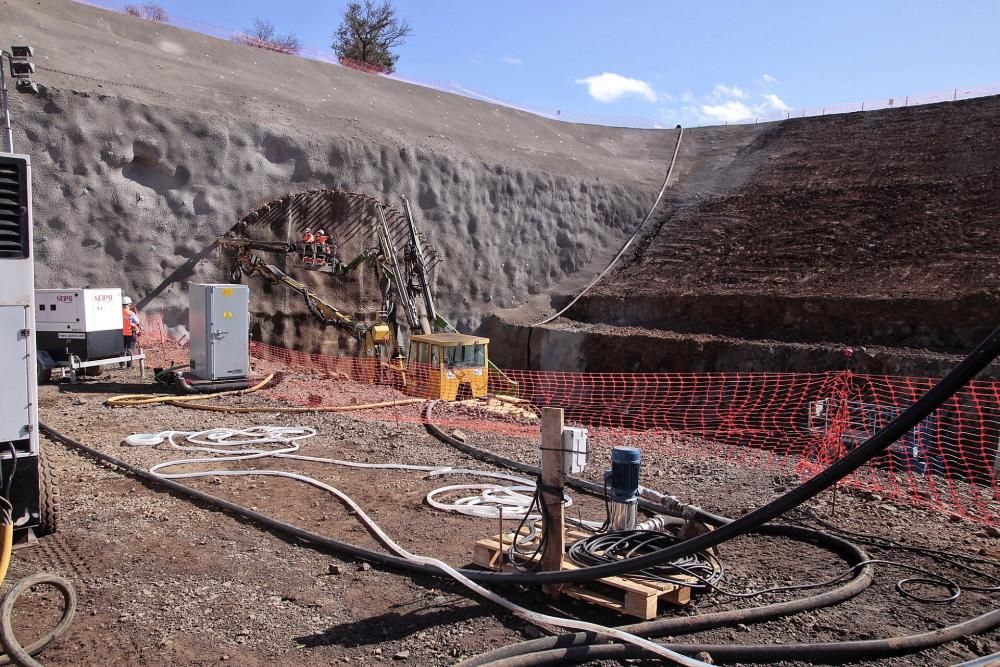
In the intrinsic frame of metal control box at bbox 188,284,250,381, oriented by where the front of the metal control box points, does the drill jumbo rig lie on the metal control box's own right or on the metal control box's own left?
on the metal control box's own left

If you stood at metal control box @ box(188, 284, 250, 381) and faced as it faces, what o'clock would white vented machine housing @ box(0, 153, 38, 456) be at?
The white vented machine housing is roughly at 2 o'clock from the metal control box.

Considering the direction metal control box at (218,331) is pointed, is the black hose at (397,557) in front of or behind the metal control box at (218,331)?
in front

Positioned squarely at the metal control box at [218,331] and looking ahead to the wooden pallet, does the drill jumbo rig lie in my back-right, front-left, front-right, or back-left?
back-left

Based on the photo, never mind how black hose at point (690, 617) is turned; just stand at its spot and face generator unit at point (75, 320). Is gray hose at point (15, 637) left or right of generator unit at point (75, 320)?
left

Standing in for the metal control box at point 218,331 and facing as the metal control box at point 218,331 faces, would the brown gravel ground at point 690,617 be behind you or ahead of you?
ahead

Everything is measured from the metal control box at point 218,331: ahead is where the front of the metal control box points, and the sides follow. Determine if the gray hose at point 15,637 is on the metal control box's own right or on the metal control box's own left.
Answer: on the metal control box's own right

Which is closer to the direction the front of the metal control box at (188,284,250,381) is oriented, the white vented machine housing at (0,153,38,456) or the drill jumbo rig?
the white vented machine housing

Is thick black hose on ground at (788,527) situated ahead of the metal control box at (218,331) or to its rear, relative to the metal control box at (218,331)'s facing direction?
ahead

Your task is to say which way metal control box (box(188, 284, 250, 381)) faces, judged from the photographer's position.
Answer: facing the viewer and to the right of the viewer
